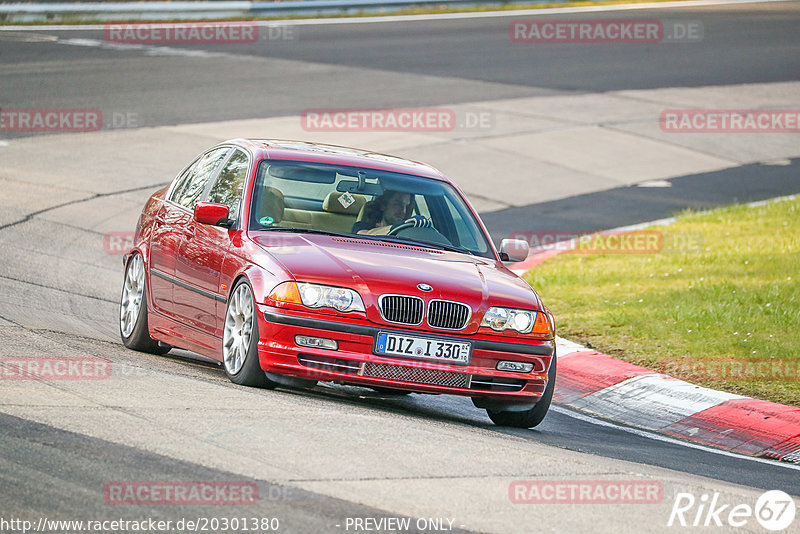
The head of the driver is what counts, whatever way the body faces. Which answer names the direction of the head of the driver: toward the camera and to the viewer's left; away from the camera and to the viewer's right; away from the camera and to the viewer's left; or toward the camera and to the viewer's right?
toward the camera and to the viewer's right

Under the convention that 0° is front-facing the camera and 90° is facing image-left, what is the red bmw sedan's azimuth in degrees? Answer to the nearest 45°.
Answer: approximately 315°

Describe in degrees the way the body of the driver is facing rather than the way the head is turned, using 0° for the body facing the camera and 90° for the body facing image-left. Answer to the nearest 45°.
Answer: approximately 315°
